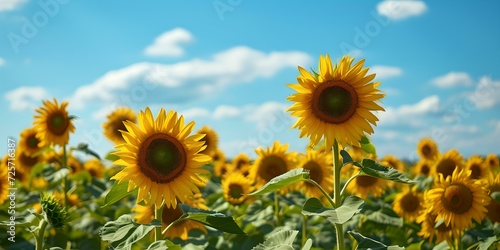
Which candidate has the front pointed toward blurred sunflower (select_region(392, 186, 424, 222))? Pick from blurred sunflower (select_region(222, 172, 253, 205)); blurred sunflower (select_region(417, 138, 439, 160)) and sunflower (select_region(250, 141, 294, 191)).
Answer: blurred sunflower (select_region(417, 138, 439, 160))

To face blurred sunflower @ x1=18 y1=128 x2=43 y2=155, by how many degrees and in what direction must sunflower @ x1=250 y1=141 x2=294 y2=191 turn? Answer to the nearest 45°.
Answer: approximately 90° to its right

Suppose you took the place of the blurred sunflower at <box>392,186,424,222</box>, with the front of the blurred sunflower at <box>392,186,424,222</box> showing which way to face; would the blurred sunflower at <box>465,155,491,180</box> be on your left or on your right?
on your left

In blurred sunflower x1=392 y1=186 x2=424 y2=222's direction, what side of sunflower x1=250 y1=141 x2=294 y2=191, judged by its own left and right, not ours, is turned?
left

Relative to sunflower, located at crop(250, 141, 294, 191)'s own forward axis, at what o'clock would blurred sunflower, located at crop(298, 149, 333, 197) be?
The blurred sunflower is roughly at 9 o'clock from the sunflower.

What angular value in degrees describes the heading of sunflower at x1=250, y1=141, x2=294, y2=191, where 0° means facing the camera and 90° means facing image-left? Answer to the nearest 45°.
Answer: approximately 0°

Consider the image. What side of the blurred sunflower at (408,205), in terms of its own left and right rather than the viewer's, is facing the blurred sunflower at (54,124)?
right
